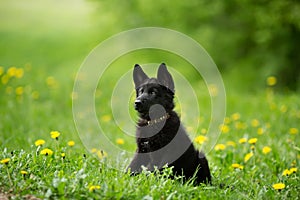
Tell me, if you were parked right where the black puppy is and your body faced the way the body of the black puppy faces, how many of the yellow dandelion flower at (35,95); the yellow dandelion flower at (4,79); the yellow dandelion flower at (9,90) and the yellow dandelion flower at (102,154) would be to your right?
4

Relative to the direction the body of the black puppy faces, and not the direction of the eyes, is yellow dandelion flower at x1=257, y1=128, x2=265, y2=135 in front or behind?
behind

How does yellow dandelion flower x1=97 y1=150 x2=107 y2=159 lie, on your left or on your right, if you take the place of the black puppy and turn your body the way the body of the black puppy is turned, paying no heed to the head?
on your right

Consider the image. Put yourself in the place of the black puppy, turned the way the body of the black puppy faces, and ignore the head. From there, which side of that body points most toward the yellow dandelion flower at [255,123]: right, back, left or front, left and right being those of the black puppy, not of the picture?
back

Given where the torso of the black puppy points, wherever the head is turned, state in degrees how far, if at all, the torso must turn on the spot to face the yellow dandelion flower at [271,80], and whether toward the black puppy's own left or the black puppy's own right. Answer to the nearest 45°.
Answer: approximately 180°

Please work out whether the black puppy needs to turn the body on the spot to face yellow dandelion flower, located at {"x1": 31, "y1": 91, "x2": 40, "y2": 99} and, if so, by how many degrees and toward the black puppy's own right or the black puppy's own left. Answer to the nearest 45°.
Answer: approximately 90° to the black puppy's own right

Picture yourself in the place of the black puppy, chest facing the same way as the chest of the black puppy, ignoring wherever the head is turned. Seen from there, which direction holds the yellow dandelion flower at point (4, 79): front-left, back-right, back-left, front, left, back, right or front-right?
right

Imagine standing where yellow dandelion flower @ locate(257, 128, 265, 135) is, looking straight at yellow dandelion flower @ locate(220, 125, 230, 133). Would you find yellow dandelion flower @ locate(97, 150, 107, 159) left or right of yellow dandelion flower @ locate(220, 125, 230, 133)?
left

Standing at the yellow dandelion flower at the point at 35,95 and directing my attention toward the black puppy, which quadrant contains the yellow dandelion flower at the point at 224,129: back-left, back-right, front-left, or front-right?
front-left

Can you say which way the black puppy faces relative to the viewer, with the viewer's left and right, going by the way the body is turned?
facing the viewer and to the left of the viewer

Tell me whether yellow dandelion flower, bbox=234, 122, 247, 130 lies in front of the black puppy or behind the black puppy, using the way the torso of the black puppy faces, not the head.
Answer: behind

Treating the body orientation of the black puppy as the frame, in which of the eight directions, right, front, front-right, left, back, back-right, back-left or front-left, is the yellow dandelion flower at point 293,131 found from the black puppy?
back

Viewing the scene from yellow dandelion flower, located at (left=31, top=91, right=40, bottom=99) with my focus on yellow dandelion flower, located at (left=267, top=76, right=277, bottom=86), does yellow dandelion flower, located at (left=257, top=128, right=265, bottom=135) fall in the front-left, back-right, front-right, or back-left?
front-right
